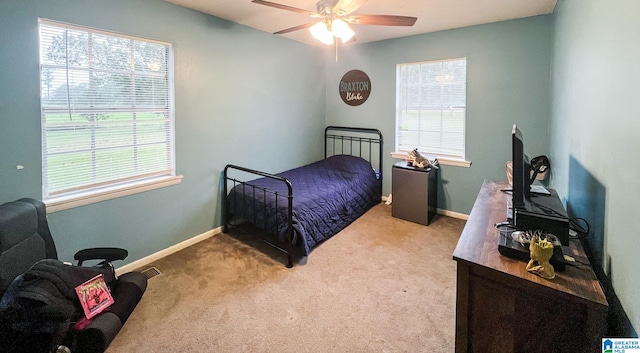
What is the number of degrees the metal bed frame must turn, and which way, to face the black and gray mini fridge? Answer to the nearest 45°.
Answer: approximately 135° to its left

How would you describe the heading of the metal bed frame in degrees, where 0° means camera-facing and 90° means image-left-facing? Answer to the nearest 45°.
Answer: approximately 45°

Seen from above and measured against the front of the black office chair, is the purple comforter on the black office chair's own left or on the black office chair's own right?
on the black office chair's own left

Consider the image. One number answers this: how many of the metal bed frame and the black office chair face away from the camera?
0

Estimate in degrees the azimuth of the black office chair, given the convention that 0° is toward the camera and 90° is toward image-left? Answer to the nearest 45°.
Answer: approximately 315°

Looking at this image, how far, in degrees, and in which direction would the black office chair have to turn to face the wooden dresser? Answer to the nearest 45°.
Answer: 0° — it already faces it

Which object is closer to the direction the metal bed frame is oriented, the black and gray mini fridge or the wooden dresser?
the wooden dresser

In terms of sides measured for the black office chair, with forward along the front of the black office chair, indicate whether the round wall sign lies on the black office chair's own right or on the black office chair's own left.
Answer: on the black office chair's own left
